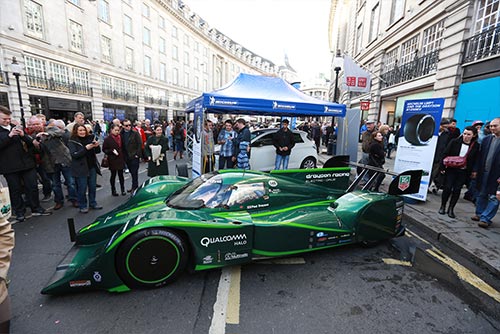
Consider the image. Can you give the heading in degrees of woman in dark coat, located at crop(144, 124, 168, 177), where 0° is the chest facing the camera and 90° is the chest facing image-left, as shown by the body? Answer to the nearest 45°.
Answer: approximately 0°

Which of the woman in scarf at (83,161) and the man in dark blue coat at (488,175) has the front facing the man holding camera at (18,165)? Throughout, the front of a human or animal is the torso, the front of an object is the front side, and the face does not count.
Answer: the man in dark blue coat

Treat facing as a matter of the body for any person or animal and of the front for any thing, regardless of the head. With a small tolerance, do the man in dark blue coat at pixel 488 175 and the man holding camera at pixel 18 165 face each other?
yes

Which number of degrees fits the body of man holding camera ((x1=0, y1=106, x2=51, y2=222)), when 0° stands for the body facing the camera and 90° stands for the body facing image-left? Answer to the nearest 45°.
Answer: approximately 315°

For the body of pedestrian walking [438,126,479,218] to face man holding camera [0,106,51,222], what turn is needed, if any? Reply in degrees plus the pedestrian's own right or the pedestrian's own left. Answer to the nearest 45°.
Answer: approximately 45° to the pedestrian's own right

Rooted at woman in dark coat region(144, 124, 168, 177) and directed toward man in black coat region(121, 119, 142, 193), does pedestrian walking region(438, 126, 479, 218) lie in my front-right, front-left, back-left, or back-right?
back-left

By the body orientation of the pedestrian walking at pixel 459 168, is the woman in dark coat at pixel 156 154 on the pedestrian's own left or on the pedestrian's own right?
on the pedestrian's own right

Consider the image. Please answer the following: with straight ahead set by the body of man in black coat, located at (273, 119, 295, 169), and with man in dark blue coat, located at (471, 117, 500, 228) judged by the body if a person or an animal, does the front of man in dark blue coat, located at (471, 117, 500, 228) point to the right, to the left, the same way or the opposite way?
to the right

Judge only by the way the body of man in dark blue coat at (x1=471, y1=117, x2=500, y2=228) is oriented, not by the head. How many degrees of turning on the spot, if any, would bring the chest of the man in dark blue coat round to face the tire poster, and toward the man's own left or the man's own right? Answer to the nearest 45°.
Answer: approximately 90° to the man's own right

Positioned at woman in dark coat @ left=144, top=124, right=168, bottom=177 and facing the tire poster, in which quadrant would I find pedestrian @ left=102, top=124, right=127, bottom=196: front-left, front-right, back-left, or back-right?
back-right

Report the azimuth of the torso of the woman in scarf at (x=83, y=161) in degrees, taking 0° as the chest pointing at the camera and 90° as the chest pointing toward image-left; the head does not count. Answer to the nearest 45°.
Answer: approximately 315°
